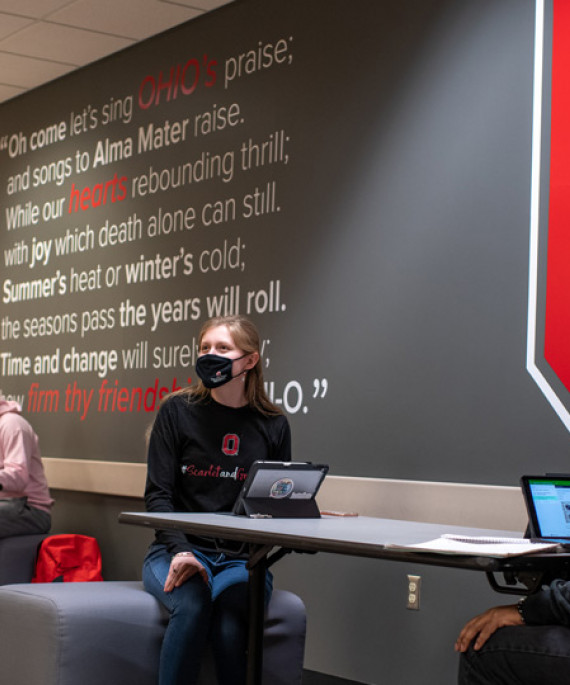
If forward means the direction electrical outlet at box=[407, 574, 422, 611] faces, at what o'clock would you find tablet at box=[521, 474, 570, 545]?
The tablet is roughly at 10 o'clock from the electrical outlet.

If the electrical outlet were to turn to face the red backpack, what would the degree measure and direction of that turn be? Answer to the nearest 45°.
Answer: approximately 90° to its right

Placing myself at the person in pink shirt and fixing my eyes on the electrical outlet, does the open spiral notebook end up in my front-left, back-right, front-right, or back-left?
front-right

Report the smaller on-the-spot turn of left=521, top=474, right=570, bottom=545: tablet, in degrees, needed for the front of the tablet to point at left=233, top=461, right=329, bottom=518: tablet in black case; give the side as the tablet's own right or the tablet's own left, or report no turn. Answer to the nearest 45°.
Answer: approximately 90° to the tablet's own right

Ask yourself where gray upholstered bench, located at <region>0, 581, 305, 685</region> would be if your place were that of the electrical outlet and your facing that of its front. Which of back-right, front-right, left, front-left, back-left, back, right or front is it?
front

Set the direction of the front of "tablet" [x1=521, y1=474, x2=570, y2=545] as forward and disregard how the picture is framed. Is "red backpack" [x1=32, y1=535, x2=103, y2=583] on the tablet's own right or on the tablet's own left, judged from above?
on the tablet's own right

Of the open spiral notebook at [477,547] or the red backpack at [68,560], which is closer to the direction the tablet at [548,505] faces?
the open spiral notebook

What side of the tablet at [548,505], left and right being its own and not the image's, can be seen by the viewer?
front

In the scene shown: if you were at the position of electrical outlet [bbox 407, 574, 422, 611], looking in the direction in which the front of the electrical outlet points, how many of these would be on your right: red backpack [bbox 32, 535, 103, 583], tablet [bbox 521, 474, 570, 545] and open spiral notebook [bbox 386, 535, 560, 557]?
1
